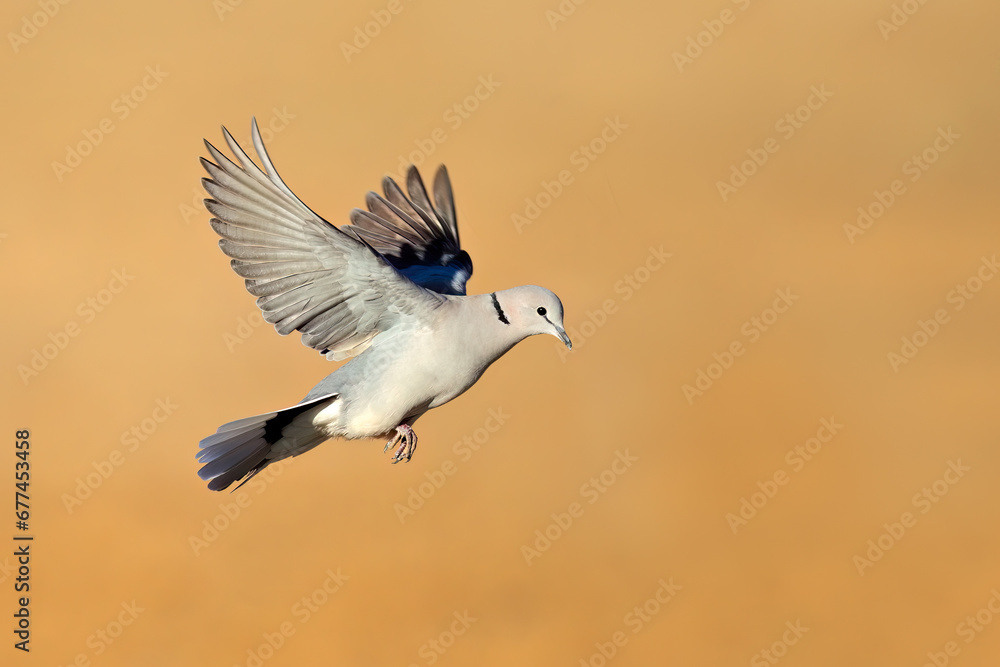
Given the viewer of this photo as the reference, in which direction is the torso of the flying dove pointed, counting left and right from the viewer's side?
facing to the right of the viewer
